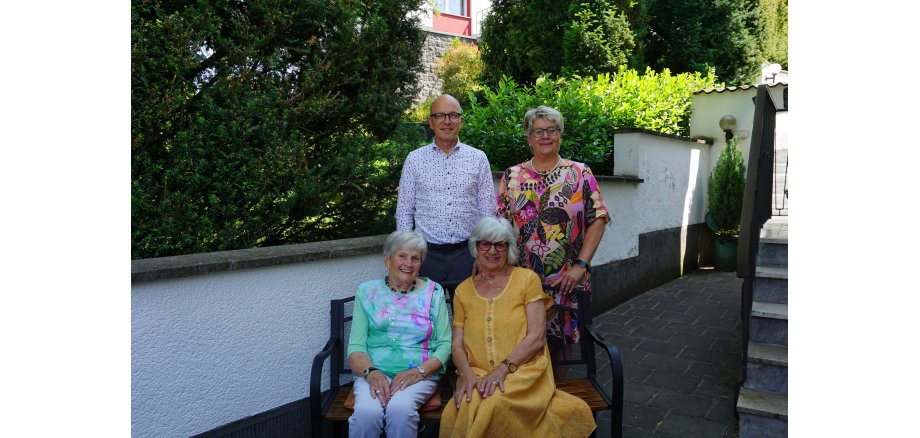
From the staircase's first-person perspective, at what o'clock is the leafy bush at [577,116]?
The leafy bush is roughly at 5 o'clock from the staircase.

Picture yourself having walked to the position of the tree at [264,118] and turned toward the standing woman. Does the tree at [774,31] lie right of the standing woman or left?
left

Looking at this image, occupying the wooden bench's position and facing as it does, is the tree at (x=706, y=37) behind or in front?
behind

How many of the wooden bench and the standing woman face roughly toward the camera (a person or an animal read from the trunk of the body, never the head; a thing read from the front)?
2

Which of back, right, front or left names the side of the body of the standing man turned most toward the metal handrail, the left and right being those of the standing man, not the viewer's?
left

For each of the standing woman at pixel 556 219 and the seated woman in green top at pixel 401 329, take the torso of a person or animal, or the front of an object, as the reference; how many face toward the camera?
2

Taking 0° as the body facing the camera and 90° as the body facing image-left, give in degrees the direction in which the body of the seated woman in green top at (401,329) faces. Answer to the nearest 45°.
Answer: approximately 0°

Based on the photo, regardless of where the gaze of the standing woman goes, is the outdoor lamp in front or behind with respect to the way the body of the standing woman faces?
behind

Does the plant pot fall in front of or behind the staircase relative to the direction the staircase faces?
behind

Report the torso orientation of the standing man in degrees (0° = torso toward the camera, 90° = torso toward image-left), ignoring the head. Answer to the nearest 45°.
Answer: approximately 0°

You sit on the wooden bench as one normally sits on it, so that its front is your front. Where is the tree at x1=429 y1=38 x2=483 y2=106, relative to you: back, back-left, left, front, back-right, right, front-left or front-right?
back

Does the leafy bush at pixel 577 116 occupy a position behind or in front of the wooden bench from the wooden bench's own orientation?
behind
